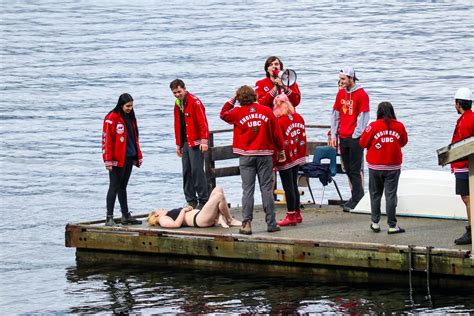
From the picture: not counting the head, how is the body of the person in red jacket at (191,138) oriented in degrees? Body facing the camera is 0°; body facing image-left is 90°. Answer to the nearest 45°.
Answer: approximately 45°

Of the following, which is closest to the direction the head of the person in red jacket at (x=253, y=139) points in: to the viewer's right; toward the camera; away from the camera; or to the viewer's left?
away from the camera

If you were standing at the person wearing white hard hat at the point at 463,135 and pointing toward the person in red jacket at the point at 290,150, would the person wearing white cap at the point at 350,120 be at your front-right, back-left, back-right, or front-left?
front-right

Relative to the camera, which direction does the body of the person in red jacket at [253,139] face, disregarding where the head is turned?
away from the camera

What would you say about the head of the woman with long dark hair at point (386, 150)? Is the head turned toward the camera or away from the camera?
away from the camera

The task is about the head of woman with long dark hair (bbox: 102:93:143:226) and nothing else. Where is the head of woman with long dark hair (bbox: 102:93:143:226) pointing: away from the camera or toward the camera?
toward the camera

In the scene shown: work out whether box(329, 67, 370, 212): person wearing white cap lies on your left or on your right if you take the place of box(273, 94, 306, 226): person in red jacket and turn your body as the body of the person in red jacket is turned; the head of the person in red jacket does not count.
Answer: on your right
